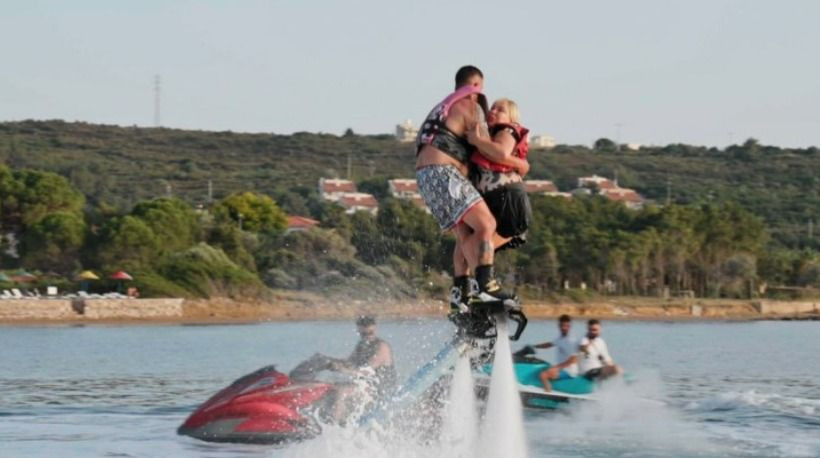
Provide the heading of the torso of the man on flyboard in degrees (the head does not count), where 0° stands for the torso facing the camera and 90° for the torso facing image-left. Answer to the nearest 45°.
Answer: approximately 270°

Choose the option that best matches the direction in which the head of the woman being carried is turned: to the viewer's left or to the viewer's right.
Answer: to the viewer's left

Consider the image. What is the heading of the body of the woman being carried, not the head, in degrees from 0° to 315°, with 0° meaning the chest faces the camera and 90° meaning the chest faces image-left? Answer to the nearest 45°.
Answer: approximately 90°
